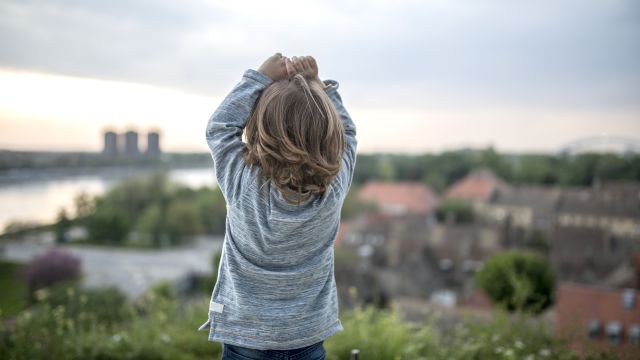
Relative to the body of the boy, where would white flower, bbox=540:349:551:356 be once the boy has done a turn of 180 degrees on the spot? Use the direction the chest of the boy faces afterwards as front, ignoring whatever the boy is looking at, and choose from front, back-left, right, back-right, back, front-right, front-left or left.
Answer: back-left

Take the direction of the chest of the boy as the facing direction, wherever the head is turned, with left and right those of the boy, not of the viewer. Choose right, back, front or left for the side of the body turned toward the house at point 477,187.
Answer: front

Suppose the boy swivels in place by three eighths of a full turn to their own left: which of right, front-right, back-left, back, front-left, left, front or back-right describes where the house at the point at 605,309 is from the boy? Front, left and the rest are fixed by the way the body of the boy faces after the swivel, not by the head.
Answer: back

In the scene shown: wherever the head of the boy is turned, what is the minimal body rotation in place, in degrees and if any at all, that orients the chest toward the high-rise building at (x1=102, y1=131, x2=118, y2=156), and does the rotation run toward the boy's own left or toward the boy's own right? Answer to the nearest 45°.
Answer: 0° — they already face it

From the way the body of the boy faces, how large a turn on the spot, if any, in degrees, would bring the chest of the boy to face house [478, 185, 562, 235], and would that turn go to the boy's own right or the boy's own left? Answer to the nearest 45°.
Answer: approximately 45° to the boy's own right

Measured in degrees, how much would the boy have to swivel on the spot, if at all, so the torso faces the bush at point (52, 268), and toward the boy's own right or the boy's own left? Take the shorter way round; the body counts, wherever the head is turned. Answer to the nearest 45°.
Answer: approximately 45° to the boy's own left

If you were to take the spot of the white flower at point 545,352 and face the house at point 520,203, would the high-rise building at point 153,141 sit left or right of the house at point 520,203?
left

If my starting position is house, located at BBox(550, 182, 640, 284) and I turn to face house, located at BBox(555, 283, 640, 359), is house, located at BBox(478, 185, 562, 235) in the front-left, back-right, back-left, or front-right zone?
back-right

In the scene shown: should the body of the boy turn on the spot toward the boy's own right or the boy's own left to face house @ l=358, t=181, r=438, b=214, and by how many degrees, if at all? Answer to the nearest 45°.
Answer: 0° — they already face it

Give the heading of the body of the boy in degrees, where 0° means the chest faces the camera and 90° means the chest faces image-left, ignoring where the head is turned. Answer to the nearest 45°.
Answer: approximately 180°

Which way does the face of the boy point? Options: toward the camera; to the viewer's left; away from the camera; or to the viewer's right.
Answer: away from the camera

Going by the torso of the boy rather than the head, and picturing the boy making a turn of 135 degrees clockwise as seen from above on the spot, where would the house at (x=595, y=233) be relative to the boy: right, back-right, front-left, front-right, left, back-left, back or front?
left
